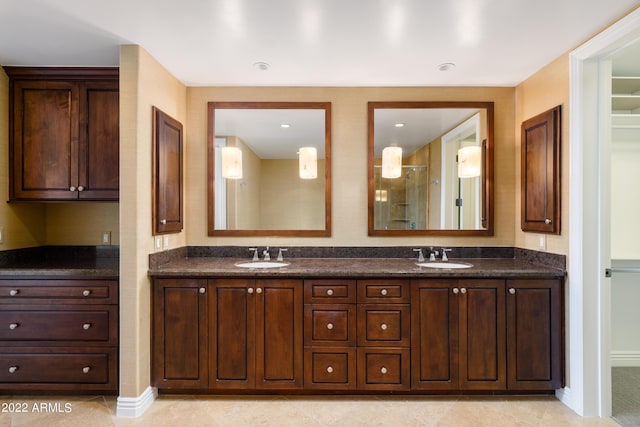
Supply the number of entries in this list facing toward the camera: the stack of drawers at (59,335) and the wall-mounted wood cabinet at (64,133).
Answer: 2

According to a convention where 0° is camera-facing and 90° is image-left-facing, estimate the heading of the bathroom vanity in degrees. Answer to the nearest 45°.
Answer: approximately 0°

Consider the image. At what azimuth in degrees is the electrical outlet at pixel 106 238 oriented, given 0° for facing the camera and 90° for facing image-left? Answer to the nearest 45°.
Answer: approximately 0°

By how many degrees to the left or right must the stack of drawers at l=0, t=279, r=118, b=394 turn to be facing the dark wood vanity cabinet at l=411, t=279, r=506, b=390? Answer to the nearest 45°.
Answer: approximately 45° to its left
